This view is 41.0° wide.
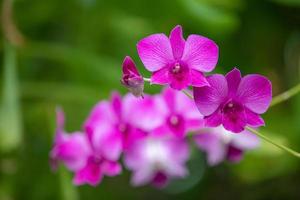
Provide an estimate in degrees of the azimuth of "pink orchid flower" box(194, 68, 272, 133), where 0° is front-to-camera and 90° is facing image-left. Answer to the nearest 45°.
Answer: approximately 0°

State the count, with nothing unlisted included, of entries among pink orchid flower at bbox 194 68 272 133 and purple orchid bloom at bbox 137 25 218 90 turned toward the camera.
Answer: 2

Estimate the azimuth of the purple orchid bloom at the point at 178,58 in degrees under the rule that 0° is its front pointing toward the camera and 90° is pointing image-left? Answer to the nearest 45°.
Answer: approximately 0°
